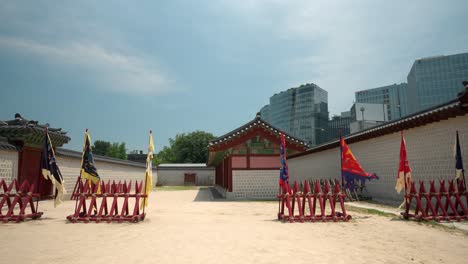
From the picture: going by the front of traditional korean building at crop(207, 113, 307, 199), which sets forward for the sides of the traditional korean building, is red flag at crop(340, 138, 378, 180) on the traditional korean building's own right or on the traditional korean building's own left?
on the traditional korean building's own left

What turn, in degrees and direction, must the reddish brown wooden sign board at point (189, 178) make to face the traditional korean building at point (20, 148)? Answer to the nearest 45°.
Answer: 0° — it already faces it

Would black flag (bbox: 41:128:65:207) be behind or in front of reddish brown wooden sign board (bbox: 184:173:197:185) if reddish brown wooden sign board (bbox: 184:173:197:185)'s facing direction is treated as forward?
in front

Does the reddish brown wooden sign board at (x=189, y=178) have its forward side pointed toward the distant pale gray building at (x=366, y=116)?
no

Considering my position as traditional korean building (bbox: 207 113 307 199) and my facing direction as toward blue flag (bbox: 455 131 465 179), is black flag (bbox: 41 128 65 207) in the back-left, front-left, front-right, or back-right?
front-right

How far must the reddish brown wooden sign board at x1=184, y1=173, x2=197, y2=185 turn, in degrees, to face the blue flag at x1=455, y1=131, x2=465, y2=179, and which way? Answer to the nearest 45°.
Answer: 0° — it already faces it

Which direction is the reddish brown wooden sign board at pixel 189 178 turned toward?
toward the camera

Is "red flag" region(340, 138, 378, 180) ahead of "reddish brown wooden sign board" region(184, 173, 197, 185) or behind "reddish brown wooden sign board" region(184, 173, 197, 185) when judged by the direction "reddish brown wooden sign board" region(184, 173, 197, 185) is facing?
ahead
